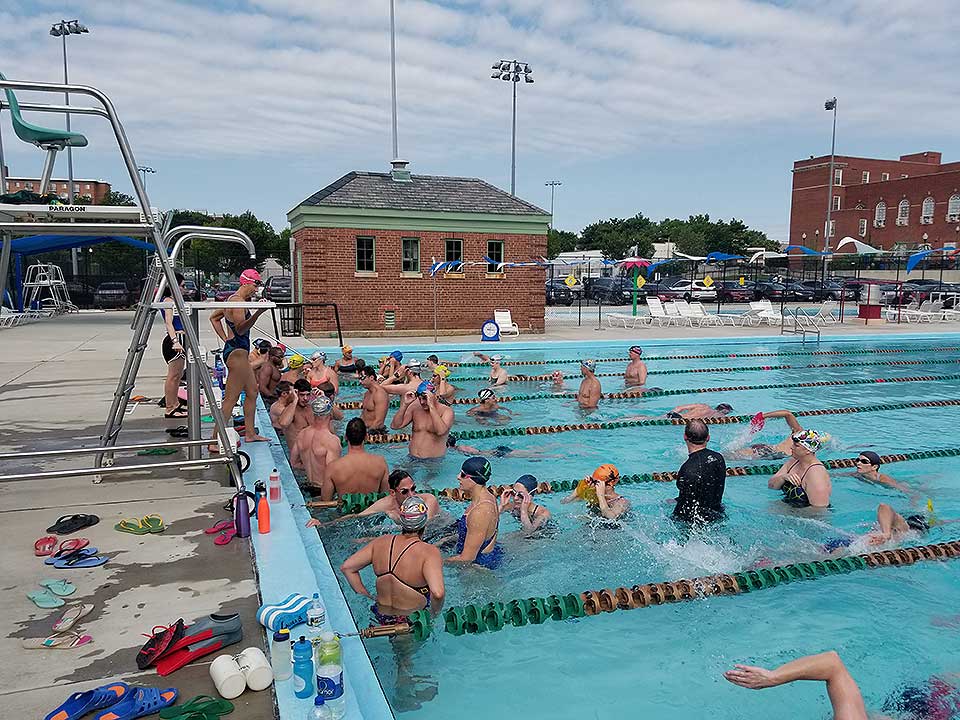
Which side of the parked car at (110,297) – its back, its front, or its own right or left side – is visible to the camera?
front

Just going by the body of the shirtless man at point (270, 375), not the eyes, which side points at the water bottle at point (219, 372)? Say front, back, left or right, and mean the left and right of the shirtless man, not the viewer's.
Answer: back

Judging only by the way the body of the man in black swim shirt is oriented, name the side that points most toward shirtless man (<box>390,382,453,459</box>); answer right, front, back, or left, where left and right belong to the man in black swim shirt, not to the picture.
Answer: left

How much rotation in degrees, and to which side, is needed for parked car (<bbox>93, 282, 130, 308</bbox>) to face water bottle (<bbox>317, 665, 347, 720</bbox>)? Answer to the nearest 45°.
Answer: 0° — it already faces it

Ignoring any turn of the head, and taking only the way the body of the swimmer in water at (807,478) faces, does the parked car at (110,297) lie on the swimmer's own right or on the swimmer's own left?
on the swimmer's own right

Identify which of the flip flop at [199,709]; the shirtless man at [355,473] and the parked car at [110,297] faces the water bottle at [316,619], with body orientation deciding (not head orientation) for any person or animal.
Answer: the parked car

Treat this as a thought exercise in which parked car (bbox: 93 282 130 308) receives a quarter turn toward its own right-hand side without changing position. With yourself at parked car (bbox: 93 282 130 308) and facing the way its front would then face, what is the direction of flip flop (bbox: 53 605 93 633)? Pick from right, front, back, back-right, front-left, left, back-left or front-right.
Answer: left

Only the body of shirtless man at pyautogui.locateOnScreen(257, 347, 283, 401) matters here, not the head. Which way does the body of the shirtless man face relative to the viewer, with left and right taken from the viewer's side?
facing the viewer and to the right of the viewer

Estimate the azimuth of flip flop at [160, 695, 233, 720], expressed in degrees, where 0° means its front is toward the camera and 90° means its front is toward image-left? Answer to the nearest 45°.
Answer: approximately 90°

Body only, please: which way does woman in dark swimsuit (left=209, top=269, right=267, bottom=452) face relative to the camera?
to the viewer's right

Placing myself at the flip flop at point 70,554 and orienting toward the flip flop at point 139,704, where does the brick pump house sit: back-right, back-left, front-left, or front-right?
back-left

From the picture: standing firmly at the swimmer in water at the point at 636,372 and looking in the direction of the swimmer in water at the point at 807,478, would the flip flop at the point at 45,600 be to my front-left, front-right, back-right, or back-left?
front-right

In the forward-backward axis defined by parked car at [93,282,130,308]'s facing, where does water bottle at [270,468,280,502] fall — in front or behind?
in front

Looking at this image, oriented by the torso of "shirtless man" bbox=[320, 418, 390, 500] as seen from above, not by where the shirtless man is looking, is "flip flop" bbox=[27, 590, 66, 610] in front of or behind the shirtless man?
behind
